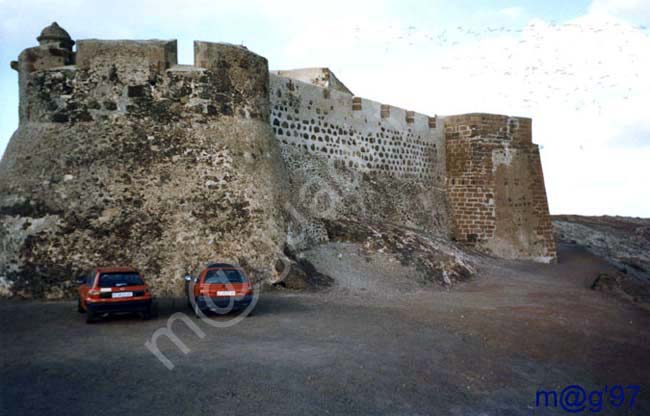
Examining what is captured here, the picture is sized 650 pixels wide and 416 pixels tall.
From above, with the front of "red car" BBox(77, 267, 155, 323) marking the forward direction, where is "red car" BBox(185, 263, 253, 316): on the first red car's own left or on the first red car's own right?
on the first red car's own right

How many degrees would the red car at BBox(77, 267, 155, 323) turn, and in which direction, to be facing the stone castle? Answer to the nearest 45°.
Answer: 0° — it already faces it

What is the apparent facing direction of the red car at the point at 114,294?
away from the camera

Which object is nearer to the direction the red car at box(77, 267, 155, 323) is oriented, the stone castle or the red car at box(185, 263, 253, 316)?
the stone castle

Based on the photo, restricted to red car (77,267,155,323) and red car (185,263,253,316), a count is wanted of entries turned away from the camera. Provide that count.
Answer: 2

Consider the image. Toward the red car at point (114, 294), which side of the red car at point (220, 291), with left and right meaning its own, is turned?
left

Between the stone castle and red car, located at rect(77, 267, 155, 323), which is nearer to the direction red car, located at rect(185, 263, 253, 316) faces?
the stone castle

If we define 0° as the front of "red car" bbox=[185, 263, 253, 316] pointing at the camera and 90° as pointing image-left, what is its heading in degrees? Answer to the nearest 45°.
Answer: approximately 180°
